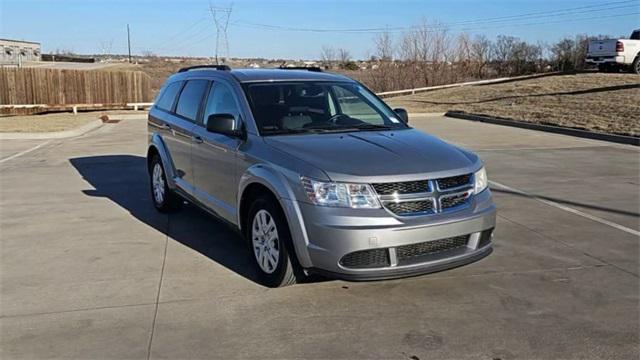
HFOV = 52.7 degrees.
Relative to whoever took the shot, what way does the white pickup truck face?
facing away from the viewer and to the right of the viewer

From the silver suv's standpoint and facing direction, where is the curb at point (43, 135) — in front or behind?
behind

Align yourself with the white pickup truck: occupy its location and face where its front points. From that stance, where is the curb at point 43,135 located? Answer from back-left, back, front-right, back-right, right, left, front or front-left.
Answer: back

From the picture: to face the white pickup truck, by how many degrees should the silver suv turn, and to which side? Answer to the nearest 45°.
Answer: approximately 90° to its left

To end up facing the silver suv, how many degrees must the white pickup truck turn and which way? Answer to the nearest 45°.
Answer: approximately 135° to its right

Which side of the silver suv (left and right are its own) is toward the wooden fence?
back

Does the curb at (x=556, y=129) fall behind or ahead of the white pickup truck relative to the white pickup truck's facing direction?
behind

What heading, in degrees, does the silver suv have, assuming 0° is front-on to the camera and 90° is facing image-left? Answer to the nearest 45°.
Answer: approximately 315°
